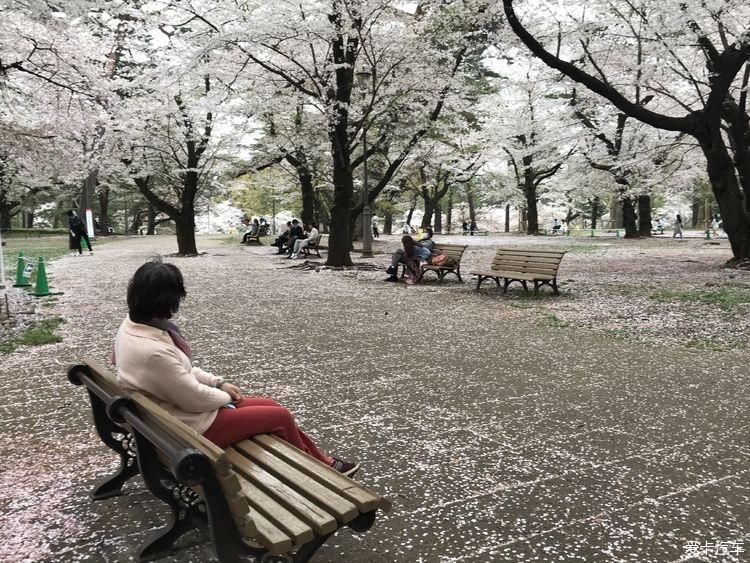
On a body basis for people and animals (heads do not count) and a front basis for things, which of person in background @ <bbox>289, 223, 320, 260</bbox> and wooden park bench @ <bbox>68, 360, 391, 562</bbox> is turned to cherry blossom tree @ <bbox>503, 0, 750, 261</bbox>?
the wooden park bench

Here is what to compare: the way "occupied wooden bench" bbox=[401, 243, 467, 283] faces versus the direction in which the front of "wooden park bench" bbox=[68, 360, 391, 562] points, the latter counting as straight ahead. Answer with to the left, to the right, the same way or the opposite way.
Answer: the opposite way

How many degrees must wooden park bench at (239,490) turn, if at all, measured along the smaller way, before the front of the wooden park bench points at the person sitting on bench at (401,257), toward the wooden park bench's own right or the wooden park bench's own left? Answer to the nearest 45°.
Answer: approximately 45° to the wooden park bench's own left

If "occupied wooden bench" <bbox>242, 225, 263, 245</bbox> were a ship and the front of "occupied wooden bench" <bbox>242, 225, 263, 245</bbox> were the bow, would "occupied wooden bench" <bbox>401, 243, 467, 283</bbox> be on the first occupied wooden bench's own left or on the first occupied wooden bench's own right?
on the first occupied wooden bench's own left

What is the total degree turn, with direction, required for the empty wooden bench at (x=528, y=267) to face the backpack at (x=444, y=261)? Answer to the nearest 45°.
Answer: approximately 90° to its right

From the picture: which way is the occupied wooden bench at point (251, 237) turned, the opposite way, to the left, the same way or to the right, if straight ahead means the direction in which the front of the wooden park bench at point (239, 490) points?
the opposite way

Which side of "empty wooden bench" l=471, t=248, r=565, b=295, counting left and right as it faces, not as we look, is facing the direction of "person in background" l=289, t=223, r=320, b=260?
right

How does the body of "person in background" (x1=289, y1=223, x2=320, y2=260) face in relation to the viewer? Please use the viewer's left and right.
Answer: facing to the left of the viewer

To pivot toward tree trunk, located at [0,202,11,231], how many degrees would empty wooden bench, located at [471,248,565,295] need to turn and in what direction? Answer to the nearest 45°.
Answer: approximately 90° to its right

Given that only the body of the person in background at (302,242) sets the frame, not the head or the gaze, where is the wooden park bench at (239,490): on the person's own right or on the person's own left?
on the person's own left

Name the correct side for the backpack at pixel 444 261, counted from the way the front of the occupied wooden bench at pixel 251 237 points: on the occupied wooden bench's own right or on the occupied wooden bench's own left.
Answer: on the occupied wooden bench's own left

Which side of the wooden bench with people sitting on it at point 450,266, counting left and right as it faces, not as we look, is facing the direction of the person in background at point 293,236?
right

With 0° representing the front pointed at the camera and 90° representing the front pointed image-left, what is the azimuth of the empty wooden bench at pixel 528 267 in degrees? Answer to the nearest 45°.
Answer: approximately 45°

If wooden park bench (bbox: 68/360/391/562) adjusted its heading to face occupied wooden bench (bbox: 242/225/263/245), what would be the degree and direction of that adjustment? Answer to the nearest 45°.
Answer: approximately 45° to its left

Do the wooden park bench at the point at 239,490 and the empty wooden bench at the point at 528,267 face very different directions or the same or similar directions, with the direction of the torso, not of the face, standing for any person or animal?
very different directions
